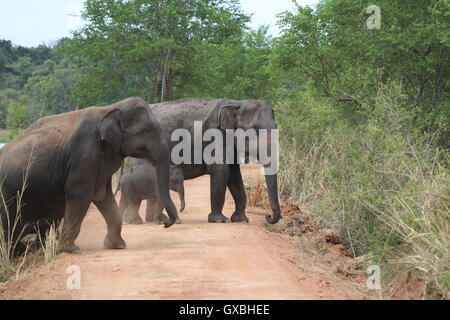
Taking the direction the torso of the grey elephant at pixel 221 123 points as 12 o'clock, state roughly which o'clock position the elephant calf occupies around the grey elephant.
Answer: The elephant calf is roughly at 6 o'clock from the grey elephant.

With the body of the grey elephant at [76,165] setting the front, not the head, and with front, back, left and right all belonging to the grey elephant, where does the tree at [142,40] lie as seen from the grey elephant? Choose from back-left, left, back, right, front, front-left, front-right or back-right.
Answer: left

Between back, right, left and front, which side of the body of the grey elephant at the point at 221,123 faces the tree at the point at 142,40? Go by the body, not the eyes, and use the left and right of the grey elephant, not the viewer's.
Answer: left

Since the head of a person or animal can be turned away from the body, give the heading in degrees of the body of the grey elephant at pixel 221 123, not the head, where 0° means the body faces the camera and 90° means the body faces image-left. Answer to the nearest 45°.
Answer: approximately 270°

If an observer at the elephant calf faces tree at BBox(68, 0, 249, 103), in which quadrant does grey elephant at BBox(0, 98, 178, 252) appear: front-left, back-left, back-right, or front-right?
back-left

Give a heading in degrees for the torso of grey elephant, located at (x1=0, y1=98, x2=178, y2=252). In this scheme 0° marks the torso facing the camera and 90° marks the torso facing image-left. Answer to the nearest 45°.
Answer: approximately 270°
